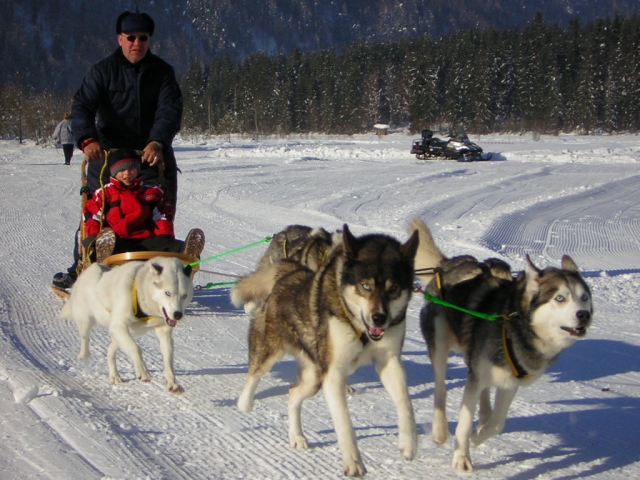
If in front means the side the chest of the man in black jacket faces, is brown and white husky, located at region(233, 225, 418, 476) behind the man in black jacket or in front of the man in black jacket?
in front

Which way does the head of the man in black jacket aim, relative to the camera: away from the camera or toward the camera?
toward the camera

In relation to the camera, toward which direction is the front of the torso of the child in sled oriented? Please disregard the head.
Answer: toward the camera

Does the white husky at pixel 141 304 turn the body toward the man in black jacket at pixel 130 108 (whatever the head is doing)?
no

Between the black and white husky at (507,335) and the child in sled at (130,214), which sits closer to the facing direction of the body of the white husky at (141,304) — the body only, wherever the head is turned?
the black and white husky

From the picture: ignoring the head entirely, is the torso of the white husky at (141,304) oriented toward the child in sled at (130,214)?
no

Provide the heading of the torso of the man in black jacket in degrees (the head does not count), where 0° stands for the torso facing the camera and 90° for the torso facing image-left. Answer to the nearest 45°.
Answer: approximately 0°

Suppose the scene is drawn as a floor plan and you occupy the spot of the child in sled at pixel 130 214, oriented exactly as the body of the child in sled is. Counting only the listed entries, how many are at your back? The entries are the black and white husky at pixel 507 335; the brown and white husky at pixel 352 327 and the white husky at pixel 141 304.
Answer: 0

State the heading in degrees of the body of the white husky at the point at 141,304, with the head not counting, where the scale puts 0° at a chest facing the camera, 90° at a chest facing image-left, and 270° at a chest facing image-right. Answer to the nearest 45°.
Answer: approximately 315°

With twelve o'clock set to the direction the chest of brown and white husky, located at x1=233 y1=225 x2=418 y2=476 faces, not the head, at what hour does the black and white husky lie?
The black and white husky is roughly at 10 o'clock from the brown and white husky.

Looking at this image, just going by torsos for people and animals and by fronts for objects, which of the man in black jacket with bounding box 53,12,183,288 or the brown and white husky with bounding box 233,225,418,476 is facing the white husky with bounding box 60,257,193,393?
the man in black jacket

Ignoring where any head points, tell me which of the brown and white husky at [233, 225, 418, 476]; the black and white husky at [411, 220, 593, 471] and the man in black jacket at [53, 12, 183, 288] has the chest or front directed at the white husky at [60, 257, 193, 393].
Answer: the man in black jacket

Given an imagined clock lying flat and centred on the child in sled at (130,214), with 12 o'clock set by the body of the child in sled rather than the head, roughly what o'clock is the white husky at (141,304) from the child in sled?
The white husky is roughly at 12 o'clock from the child in sled.

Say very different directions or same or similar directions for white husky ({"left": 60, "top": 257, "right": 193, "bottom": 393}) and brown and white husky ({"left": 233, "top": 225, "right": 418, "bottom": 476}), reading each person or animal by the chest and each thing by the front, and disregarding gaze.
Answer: same or similar directions

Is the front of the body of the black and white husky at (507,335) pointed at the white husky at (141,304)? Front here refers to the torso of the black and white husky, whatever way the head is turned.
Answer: no

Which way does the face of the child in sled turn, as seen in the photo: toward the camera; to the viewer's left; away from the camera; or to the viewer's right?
toward the camera

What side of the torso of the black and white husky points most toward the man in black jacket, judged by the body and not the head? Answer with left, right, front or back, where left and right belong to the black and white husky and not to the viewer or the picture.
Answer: back

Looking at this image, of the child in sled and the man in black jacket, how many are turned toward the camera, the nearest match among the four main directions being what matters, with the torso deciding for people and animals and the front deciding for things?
2

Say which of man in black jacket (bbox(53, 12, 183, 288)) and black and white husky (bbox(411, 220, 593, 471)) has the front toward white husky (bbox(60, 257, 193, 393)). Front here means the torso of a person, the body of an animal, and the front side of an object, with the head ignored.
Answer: the man in black jacket

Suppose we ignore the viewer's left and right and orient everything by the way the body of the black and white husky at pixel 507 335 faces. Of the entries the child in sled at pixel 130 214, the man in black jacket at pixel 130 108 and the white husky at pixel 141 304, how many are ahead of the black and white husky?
0

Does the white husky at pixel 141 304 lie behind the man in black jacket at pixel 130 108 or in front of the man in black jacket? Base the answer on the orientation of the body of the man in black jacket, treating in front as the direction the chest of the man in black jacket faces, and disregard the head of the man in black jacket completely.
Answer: in front
